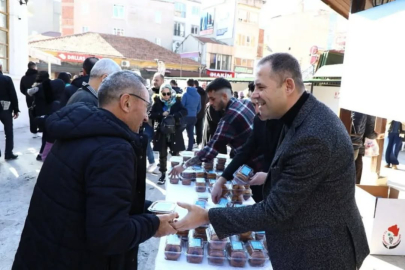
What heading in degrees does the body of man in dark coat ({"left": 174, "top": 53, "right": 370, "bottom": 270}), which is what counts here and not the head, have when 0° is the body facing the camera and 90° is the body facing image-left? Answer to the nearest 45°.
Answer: approximately 90°

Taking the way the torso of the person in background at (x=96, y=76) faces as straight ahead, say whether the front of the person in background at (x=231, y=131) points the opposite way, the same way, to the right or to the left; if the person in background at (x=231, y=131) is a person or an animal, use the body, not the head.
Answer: the opposite way

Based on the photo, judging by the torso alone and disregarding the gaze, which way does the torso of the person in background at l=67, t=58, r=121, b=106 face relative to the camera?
to the viewer's right

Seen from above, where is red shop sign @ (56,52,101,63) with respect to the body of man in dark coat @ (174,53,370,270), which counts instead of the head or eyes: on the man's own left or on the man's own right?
on the man's own right

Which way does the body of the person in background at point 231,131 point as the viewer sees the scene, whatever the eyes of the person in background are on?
to the viewer's left

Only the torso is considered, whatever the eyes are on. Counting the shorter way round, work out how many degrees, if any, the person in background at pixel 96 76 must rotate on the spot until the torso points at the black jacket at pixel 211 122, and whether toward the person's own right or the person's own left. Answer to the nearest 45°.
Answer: approximately 45° to the person's own left

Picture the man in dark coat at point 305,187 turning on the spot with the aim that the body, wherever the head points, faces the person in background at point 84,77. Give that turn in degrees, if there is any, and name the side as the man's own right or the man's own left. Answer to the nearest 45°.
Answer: approximately 45° to the man's own right

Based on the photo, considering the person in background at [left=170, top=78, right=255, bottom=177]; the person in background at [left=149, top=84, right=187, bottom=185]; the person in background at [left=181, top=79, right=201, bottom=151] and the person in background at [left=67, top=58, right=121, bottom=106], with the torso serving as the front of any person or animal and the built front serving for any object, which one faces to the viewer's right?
the person in background at [left=67, top=58, right=121, bottom=106]

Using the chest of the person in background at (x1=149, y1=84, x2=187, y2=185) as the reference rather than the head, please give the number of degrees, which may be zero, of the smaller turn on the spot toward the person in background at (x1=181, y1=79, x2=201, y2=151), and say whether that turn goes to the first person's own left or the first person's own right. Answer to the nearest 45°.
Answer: approximately 180°

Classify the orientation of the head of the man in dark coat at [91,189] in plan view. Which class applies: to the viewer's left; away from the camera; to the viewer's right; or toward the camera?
to the viewer's right
